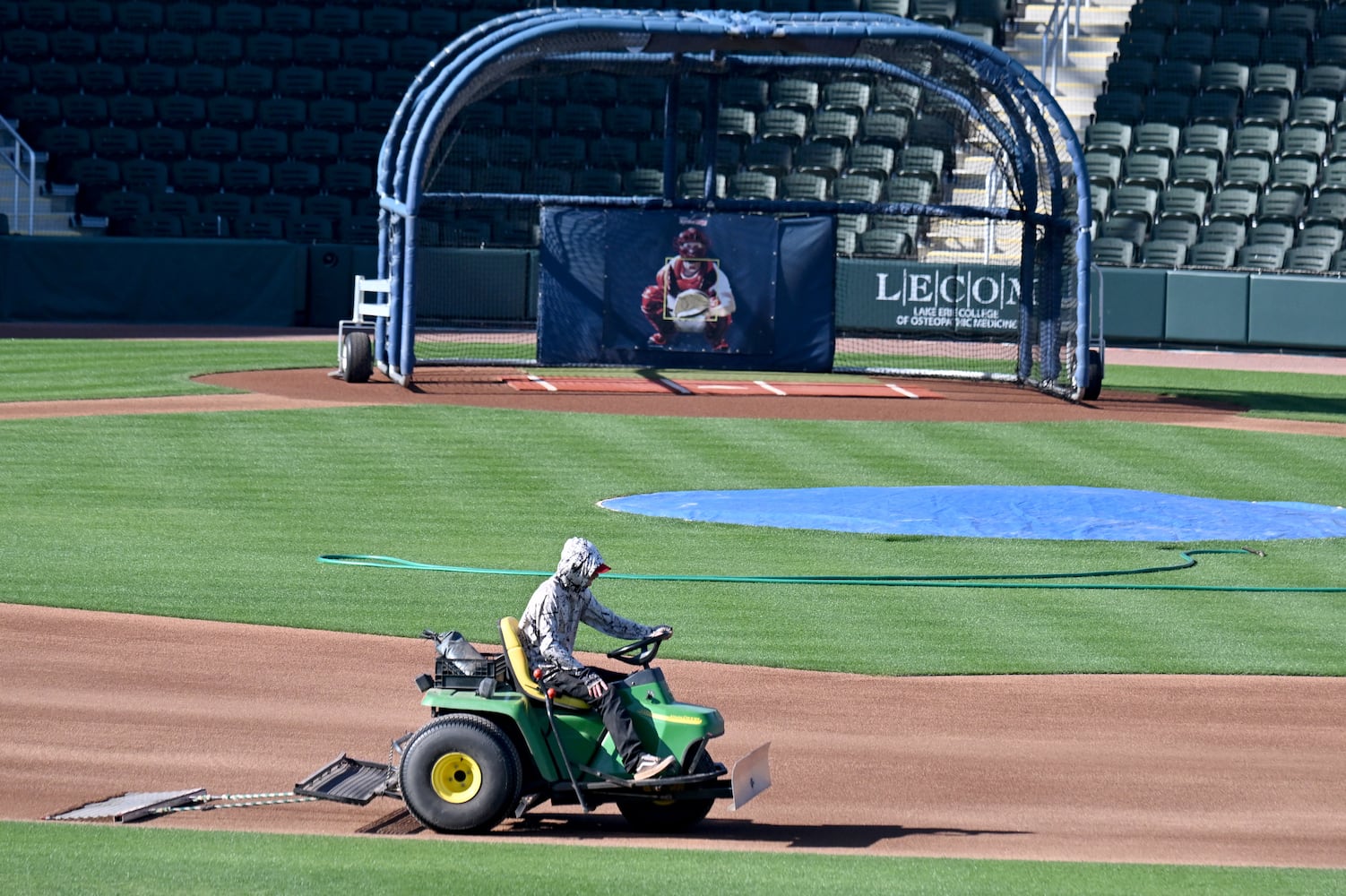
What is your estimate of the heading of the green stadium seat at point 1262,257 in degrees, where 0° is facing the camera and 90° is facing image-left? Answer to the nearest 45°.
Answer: approximately 0°

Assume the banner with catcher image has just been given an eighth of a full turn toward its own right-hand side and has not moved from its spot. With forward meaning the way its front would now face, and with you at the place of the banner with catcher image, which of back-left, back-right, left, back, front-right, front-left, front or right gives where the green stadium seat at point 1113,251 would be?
back

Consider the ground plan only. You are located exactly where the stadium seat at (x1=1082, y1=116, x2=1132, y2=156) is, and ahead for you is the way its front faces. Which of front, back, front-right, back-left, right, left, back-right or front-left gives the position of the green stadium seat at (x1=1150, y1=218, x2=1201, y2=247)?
front-left

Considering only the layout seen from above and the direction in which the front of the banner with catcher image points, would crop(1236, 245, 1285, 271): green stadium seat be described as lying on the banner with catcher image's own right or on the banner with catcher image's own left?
on the banner with catcher image's own left

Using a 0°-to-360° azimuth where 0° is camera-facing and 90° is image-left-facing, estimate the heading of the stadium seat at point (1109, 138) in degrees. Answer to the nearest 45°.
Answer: approximately 0°

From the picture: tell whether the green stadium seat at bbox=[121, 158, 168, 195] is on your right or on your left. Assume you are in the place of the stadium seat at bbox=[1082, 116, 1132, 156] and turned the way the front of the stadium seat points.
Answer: on your right

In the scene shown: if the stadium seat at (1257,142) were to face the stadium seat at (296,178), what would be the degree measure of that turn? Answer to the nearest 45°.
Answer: approximately 90° to its right

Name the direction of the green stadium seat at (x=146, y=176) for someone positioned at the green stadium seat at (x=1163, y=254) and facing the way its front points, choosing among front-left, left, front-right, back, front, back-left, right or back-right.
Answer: right
